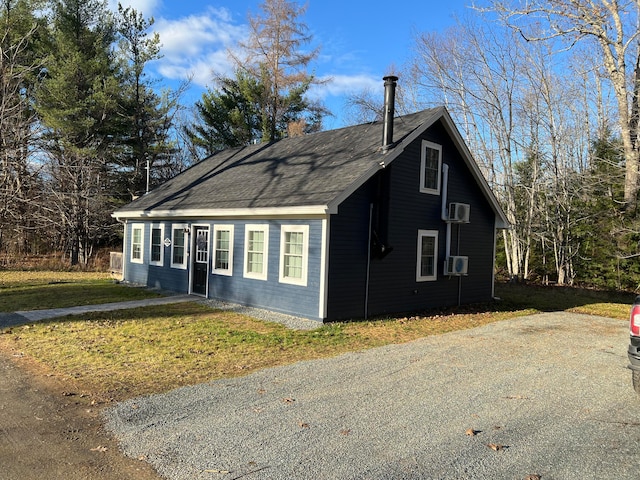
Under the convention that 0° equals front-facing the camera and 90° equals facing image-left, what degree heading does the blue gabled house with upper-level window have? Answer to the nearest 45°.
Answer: approximately 45°

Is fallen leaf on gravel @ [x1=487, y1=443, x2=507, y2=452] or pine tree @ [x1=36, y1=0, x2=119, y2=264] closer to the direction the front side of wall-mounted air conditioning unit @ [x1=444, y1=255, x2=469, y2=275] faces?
the fallen leaf on gravel

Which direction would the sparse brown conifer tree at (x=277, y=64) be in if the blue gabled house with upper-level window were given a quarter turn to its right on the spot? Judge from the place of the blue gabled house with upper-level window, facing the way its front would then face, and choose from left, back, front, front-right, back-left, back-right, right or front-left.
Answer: front-right

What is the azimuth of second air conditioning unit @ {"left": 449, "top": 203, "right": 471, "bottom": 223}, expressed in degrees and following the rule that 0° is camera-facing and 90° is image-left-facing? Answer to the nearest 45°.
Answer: approximately 315°

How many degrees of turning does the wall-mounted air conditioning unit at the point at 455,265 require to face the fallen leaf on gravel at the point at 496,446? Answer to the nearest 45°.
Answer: approximately 45° to its right

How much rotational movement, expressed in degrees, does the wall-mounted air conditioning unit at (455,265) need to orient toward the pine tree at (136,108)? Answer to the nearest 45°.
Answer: approximately 180°

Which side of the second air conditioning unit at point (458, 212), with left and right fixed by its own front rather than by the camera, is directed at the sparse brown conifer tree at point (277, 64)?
back

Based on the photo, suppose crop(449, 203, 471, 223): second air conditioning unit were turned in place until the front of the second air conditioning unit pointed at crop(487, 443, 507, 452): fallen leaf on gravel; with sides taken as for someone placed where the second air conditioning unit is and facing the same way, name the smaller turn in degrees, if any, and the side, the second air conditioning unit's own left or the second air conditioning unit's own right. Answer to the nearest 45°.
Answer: approximately 45° to the second air conditioning unit's own right

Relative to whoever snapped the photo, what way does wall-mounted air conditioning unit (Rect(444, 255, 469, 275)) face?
facing the viewer and to the right of the viewer

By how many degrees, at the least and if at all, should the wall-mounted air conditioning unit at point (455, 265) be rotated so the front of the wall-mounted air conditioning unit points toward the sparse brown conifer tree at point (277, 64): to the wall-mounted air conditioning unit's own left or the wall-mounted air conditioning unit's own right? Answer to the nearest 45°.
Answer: approximately 180°

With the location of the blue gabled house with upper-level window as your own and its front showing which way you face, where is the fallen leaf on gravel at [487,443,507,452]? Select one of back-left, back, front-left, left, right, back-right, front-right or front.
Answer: front-left

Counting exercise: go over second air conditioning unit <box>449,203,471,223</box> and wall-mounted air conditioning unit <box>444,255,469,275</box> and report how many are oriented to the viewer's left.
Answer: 0
